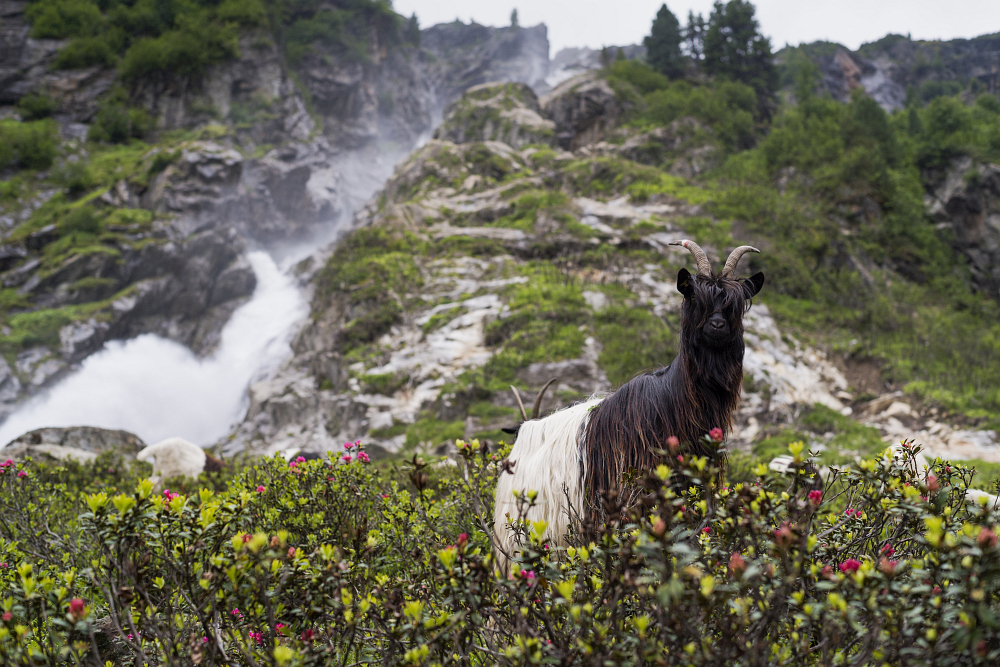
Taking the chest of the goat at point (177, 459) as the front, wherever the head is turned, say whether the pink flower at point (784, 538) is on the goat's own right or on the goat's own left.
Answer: on the goat's own right

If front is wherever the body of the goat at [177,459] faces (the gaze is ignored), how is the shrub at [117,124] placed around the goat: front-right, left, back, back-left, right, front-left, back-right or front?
left

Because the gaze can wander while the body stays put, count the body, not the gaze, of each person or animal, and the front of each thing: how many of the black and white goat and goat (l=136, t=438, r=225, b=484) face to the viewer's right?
2

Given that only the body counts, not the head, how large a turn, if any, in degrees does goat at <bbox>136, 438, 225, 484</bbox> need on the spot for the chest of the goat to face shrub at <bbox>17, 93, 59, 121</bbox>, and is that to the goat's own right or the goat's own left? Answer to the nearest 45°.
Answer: approximately 90° to the goat's own left

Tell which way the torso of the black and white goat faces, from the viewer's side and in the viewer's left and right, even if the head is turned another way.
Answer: facing to the right of the viewer

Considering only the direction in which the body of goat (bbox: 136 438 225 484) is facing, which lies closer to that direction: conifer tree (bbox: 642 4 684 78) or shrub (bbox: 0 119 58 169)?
the conifer tree

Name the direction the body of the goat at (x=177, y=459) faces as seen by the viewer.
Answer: to the viewer's right

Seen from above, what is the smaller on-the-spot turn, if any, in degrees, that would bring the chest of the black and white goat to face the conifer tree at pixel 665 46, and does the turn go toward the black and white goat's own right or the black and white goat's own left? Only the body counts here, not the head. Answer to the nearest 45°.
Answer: approximately 90° to the black and white goat's own left

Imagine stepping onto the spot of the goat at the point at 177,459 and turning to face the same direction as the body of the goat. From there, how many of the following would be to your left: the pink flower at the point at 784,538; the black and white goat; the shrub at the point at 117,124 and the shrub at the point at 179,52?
2
